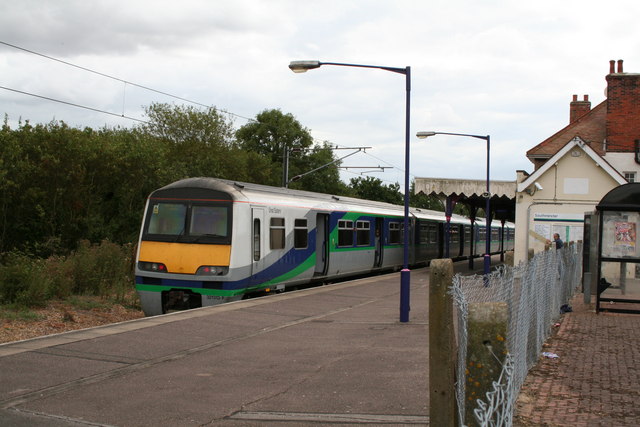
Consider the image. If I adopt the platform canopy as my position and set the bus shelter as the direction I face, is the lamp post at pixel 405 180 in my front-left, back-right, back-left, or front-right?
front-right

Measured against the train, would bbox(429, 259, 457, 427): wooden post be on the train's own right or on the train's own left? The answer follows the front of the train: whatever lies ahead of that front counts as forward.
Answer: on the train's own left

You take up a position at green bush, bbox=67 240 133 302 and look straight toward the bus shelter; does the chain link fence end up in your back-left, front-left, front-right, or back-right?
front-right

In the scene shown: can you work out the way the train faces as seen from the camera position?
facing the viewer and to the left of the viewer

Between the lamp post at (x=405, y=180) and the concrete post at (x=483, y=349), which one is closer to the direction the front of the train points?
the concrete post

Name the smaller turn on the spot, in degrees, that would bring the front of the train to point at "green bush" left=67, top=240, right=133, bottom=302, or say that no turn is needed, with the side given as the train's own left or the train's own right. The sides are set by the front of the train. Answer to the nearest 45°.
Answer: approximately 90° to the train's own right

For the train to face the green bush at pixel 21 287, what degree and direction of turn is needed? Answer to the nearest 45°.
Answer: approximately 45° to its right

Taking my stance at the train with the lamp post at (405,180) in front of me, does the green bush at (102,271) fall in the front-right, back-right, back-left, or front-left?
back-left

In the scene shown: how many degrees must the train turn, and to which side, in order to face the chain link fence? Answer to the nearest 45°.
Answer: approximately 90° to its left

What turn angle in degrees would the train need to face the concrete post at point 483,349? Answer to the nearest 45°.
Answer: approximately 45° to its left

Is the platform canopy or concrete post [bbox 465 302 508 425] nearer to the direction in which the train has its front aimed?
the concrete post

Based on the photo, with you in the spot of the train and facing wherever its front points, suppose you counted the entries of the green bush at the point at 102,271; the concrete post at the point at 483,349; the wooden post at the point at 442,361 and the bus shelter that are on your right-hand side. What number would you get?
1

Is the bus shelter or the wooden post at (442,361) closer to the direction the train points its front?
the wooden post

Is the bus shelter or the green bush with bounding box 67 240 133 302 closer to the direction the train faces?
the green bush

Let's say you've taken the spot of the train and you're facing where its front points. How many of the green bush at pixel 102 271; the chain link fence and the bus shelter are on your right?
1

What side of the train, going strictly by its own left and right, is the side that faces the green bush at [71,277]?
front
